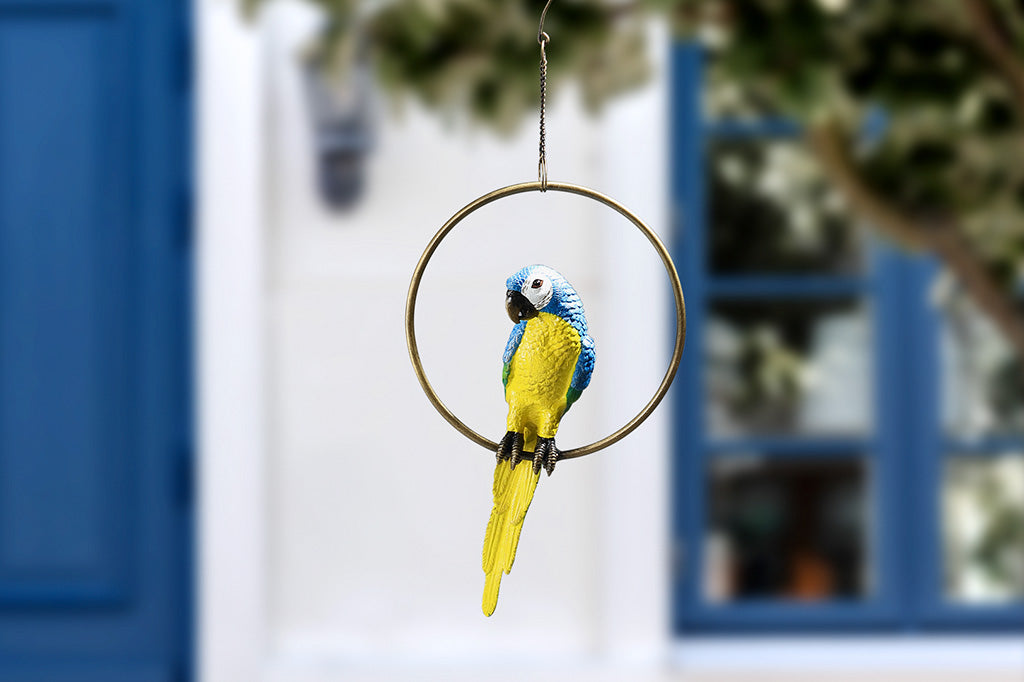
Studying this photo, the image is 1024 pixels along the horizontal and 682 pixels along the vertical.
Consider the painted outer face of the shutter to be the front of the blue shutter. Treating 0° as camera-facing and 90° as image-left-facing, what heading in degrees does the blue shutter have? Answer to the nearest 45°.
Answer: approximately 0°

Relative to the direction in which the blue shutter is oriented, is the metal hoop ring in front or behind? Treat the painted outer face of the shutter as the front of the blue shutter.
in front

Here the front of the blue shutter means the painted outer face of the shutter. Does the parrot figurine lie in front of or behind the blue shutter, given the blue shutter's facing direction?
in front
